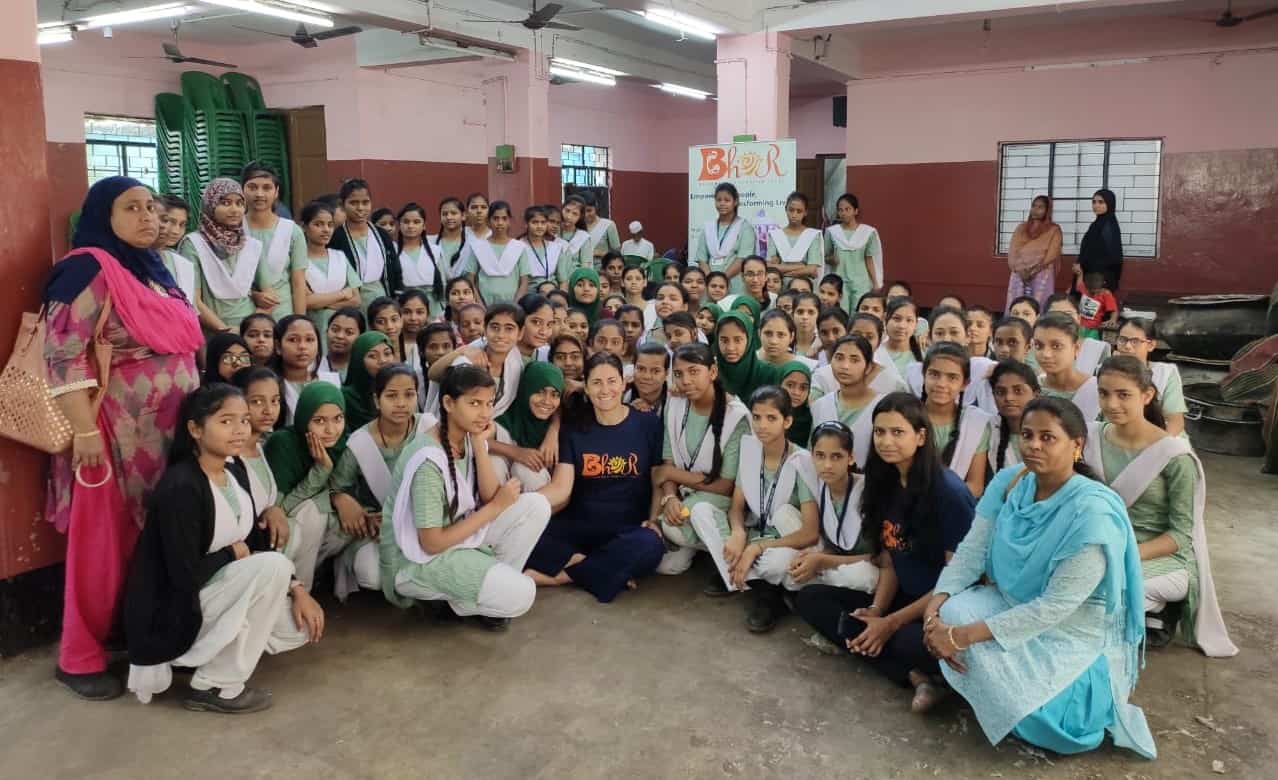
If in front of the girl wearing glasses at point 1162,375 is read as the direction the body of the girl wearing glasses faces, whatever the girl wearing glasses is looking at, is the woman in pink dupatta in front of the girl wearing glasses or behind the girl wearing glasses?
in front

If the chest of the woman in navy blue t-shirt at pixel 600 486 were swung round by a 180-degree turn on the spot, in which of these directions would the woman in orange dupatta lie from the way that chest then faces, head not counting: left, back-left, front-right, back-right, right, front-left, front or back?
front-right

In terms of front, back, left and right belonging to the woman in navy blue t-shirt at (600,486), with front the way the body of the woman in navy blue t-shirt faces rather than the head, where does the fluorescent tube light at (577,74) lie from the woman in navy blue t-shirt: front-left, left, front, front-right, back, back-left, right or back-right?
back

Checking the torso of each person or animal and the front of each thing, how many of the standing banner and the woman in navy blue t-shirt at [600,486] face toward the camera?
2

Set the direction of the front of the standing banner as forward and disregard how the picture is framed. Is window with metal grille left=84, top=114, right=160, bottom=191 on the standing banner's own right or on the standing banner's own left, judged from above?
on the standing banner's own right

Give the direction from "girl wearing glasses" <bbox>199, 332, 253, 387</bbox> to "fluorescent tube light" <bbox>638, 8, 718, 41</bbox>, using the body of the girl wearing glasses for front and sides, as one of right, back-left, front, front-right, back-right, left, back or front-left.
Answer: left
